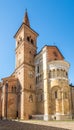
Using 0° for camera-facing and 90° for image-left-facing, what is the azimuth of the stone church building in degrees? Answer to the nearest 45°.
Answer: approximately 135°
